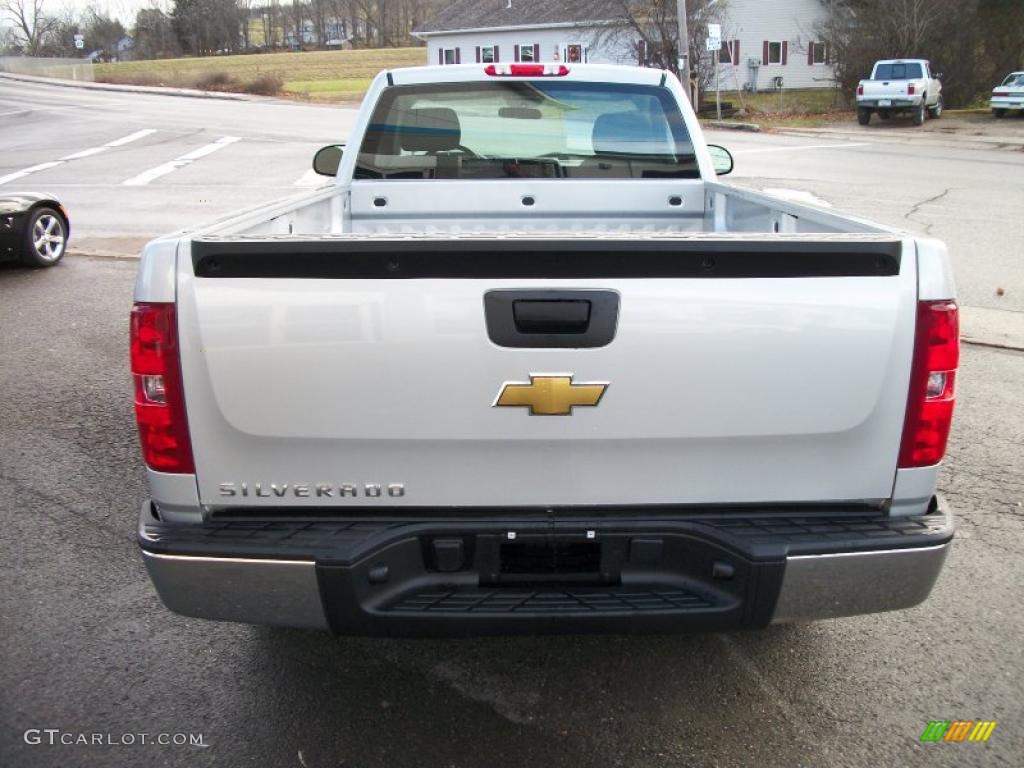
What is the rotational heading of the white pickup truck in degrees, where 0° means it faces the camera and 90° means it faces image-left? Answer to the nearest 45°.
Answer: approximately 180°

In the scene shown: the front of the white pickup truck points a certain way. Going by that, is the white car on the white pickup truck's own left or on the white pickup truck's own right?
on the white pickup truck's own right

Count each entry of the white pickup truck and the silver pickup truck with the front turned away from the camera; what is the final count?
2

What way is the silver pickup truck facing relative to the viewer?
away from the camera

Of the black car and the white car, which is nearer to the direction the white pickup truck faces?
the white car

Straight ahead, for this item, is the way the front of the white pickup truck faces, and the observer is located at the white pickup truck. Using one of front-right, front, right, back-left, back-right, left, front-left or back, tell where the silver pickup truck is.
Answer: back

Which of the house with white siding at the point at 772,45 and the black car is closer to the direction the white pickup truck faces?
the house with white siding

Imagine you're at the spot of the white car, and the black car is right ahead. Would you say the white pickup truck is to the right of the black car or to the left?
right
